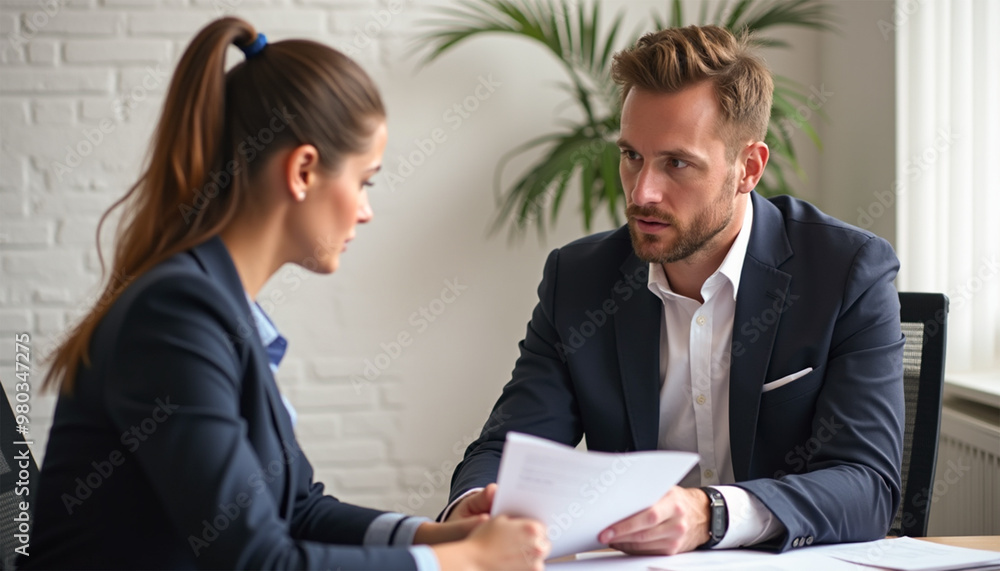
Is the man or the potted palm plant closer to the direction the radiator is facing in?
the man

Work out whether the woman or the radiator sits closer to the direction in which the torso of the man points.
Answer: the woman

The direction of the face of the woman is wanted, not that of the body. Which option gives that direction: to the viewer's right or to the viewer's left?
to the viewer's right

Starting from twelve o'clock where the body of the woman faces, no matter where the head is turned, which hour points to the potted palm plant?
The potted palm plant is roughly at 10 o'clock from the woman.

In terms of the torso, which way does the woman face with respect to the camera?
to the viewer's right

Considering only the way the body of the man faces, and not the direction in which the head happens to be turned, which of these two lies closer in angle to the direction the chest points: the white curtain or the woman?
the woman

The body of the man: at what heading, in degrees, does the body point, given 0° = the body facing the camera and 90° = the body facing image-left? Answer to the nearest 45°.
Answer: approximately 45°

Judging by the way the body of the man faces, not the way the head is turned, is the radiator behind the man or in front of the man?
behind

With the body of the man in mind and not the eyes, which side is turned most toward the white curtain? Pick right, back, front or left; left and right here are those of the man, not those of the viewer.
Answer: back

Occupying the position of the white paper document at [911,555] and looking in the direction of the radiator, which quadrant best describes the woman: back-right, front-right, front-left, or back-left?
back-left

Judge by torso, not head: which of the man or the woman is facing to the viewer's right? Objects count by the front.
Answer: the woman
